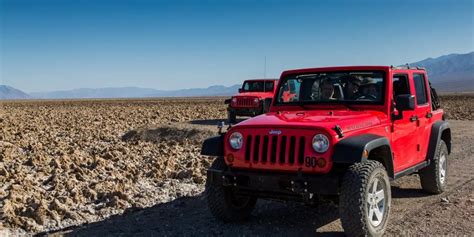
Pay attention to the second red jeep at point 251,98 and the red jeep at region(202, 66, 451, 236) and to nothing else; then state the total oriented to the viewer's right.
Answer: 0

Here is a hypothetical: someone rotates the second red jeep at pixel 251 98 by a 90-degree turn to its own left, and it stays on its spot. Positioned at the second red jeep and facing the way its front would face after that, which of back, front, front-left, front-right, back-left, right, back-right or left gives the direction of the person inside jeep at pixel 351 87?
front-right

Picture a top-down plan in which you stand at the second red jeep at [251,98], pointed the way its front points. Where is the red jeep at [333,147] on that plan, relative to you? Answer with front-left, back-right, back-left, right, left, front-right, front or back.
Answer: front-left

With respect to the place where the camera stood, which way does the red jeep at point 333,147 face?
facing the viewer and to the left of the viewer

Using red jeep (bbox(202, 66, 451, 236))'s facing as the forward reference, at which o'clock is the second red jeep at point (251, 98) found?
The second red jeep is roughly at 4 o'clock from the red jeep.

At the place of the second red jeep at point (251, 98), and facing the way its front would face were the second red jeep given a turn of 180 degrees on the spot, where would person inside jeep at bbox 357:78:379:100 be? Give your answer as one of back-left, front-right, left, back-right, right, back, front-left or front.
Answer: back-right

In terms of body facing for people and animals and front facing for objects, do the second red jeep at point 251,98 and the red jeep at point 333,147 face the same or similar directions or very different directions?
same or similar directions
